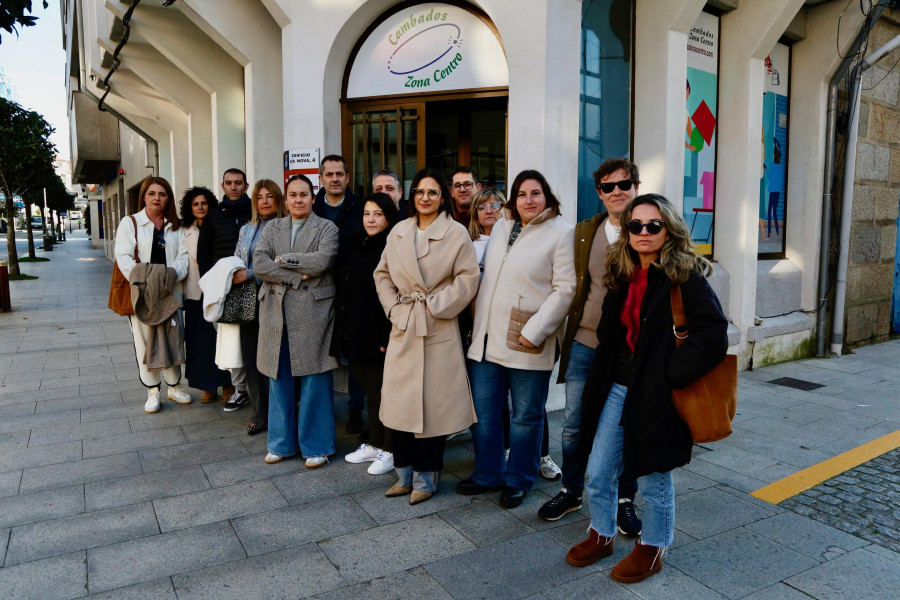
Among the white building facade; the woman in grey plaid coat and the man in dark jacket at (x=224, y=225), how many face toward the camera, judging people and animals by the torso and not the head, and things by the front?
3

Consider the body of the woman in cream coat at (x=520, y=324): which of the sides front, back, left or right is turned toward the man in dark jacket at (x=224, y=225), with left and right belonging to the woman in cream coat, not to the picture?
right

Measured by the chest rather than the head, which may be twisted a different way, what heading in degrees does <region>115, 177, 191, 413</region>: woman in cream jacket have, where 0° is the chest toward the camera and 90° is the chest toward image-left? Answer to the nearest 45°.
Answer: approximately 0°

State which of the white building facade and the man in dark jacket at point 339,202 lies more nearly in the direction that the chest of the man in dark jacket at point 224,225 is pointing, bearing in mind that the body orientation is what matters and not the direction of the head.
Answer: the man in dark jacket

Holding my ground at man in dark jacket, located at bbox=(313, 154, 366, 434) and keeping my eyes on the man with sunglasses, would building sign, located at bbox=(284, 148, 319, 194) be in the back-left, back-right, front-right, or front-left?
back-left

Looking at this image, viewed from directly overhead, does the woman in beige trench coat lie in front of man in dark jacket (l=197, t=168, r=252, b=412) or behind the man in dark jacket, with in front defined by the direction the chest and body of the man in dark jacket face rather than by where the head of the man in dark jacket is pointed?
in front
